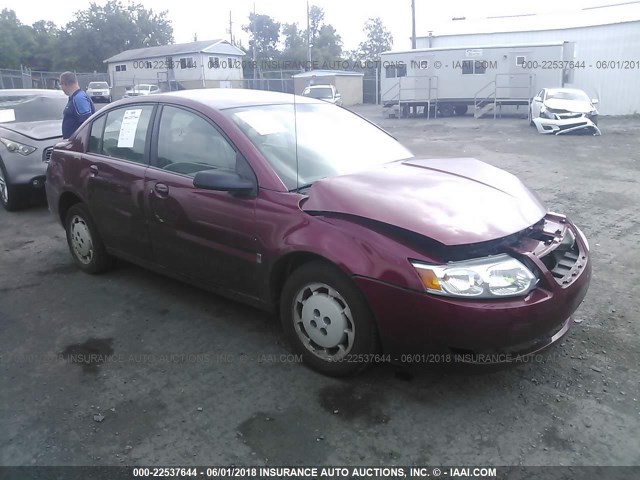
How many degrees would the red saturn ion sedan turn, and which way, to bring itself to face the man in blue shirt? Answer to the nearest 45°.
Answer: approximately 180°

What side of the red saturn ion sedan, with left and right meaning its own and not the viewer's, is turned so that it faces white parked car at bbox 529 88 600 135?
left

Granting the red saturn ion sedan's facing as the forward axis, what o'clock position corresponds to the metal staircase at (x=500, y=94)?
The metal staircase is roughly at 8 o'clock from the red saturn ion sedan.

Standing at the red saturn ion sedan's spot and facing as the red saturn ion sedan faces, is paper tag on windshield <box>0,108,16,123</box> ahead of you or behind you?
behind

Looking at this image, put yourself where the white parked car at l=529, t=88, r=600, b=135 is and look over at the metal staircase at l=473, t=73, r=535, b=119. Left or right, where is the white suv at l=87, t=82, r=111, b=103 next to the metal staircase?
left

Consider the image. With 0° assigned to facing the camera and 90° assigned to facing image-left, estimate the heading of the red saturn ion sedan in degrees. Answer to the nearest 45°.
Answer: approximately 315°

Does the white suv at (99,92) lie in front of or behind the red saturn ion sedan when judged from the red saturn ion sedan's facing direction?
behind

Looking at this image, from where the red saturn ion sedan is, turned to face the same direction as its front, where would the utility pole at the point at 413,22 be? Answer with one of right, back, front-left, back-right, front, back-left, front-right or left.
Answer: back-left

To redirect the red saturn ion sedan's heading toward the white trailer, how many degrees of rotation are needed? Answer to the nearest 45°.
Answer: approximately 135° to its left
